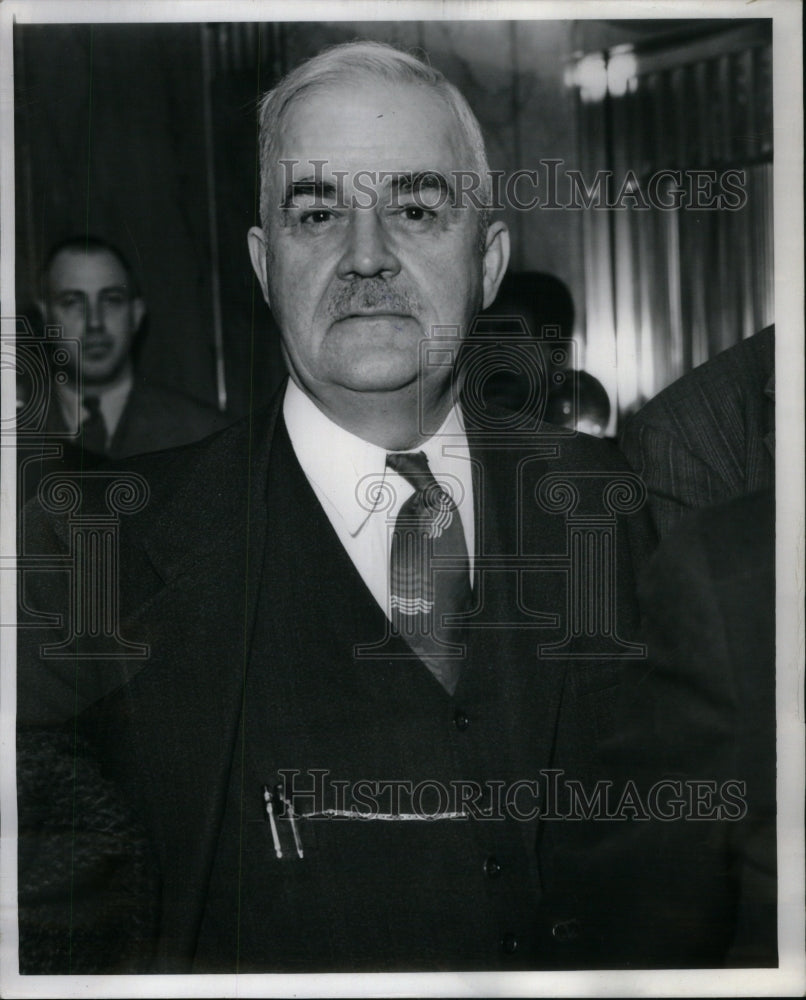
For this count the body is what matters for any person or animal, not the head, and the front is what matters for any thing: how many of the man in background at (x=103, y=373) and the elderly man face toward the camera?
2

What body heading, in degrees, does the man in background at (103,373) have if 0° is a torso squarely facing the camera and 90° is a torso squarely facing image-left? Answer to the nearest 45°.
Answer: approximately 0°

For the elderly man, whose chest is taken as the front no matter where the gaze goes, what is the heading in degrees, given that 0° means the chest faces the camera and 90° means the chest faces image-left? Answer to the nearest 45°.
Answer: approximately 0°
